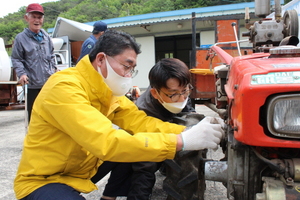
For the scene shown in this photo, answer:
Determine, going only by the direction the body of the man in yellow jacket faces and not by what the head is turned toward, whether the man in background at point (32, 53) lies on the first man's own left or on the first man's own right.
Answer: on the first man's own left

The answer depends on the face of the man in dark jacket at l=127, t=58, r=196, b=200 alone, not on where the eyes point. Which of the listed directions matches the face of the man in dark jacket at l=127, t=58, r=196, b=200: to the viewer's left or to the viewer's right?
to the viewer's right

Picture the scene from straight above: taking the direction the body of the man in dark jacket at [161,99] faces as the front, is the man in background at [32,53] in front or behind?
behind

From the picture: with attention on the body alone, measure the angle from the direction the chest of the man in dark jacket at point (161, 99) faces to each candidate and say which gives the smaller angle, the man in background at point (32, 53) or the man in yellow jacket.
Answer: the man in yellow jacket

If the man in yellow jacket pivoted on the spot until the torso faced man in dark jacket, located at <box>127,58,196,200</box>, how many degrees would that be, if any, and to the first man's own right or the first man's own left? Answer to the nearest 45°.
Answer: approximately 45° to the first man's own left

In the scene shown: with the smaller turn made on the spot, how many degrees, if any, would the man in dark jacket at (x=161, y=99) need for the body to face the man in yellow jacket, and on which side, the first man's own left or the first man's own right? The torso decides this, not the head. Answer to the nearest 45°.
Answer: approximately 90° to the first man's own right

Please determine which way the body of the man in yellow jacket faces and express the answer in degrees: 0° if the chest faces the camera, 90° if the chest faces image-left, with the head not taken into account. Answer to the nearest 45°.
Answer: approximately 270°
